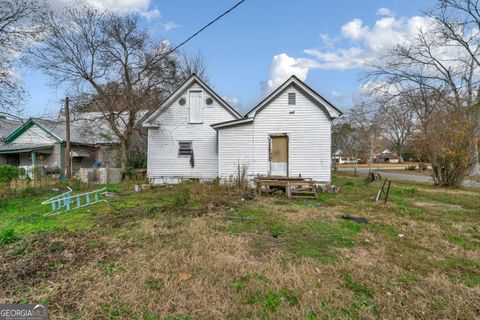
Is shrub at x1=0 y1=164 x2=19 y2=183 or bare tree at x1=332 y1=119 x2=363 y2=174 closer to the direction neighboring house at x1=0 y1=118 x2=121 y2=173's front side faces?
the shrub

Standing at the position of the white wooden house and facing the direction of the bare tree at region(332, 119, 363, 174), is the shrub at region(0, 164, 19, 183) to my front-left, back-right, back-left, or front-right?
back-left

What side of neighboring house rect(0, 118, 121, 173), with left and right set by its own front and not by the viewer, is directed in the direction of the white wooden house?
left

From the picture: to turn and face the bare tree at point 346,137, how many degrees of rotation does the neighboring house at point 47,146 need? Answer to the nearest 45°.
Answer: approximately 135° to its left

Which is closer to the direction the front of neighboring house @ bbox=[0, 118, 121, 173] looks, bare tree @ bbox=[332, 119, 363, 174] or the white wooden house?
the white wooden house

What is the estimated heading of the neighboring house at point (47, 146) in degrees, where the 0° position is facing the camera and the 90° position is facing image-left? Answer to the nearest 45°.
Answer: approximately 45°

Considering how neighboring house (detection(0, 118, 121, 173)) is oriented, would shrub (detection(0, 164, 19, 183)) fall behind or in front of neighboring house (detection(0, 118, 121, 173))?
in front

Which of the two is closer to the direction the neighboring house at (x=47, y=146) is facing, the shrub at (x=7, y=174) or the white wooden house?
the shrub
